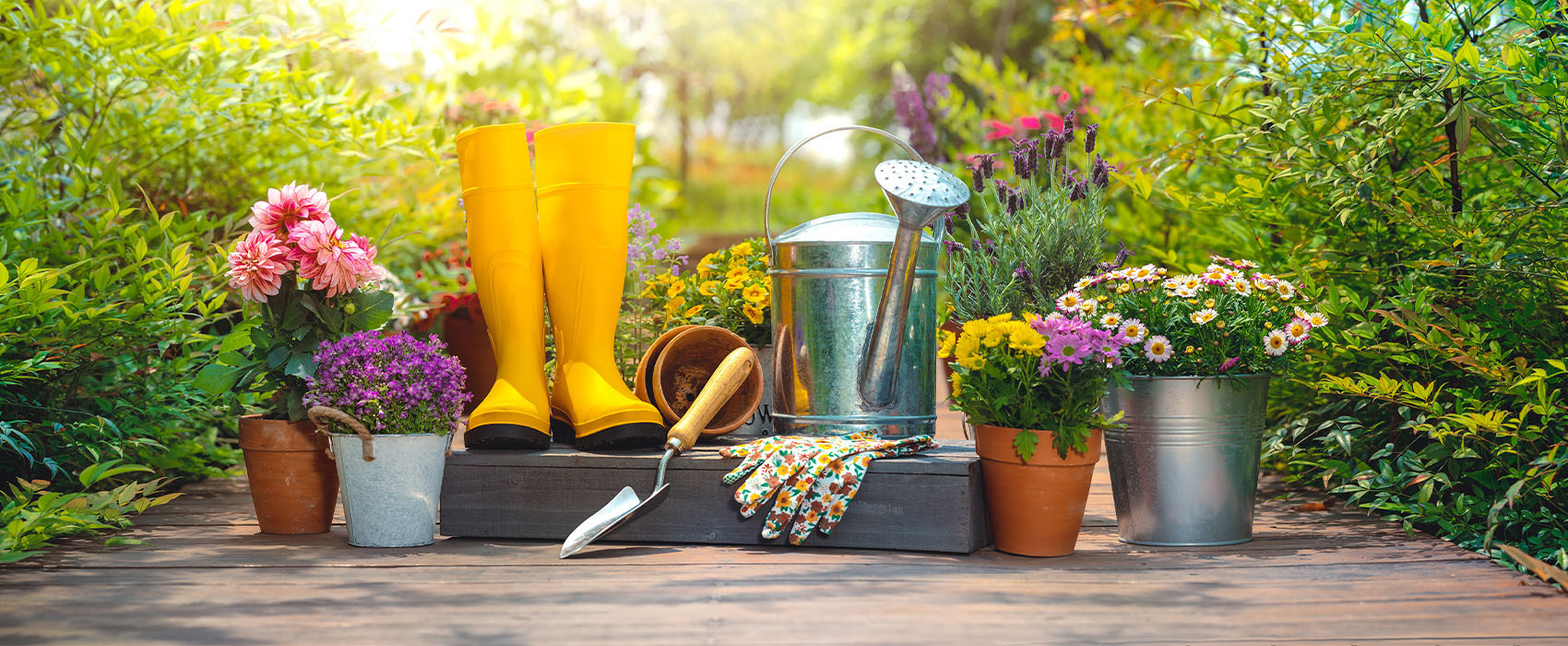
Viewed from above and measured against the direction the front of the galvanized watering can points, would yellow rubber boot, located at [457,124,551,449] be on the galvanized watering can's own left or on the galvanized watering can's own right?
on the galvanized watering can's own right

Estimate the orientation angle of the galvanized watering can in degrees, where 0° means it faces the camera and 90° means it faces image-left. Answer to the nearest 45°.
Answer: approximately 315°

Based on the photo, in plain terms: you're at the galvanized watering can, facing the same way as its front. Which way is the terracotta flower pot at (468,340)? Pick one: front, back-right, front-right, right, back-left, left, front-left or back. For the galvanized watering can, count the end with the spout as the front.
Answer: back

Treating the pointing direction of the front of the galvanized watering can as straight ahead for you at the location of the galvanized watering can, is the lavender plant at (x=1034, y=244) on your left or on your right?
on your left

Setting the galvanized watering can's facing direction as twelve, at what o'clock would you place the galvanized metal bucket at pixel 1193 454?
The galvanized metal bucket is roughly at 11 o'clock from the galvanized watering can.

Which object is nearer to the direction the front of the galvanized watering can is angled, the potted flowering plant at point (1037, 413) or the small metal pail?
the potted flowering plant

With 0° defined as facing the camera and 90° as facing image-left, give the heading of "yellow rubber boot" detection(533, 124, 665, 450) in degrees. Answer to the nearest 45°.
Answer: approximately 315°
